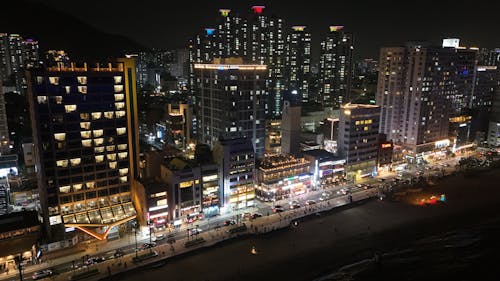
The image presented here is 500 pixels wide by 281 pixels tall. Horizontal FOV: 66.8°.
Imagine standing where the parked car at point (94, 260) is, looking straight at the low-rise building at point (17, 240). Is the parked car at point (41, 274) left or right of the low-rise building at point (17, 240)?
left

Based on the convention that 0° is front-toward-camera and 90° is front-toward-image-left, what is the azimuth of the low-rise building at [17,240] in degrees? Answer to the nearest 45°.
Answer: approximately 315°
